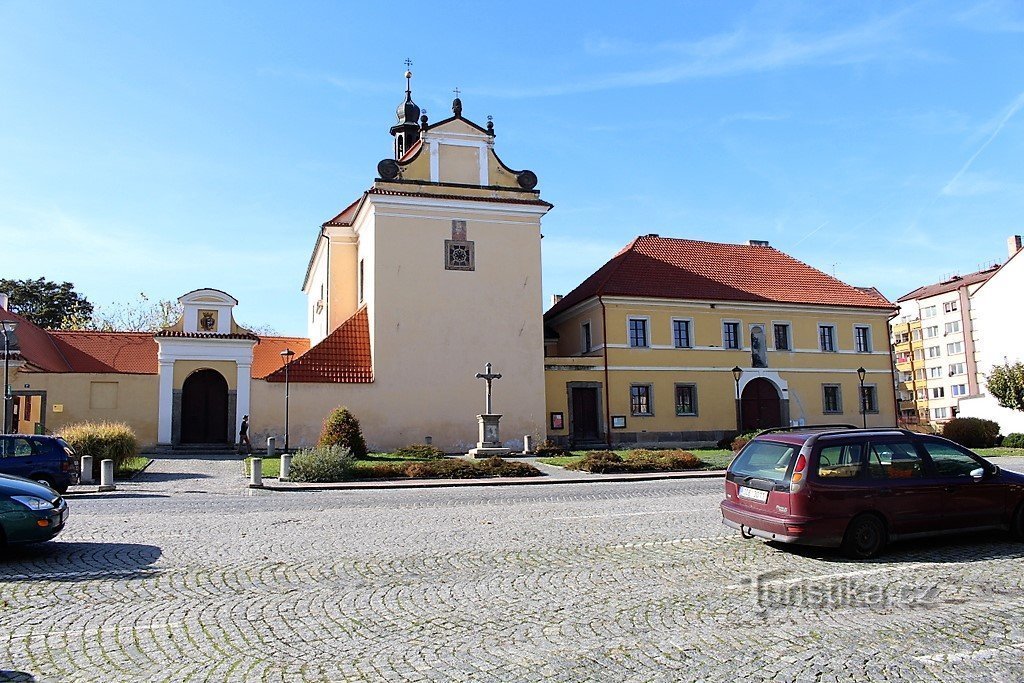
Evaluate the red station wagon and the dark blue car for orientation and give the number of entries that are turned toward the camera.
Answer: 0

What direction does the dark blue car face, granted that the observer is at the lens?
facing away from the viewer and to the left of the viewer

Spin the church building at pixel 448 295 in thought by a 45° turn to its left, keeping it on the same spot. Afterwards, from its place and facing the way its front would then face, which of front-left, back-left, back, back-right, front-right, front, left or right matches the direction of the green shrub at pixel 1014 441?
front-left

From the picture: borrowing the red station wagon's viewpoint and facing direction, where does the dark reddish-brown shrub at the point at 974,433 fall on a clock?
The dark reddish-brown shrub is roughly at 11 o'clock from the red station wagon.

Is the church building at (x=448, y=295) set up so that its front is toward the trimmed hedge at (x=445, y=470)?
yes

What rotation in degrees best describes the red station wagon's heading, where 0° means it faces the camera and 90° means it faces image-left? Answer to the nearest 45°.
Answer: approximately 225°

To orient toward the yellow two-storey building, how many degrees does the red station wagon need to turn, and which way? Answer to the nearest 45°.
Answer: approximately 45° to its left

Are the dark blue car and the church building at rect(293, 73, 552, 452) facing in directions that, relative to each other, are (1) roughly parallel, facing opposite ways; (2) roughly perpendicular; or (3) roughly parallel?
roughly perpendicular

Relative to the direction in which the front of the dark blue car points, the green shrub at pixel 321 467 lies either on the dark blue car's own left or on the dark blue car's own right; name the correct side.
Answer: on the dark blue car's own right

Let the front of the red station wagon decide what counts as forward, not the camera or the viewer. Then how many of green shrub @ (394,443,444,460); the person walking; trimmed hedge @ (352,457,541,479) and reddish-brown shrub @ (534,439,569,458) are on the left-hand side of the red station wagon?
4

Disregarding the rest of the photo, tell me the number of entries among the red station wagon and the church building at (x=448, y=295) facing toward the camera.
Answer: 1

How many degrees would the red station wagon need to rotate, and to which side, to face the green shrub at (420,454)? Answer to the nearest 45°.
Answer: approximately 90° to its left

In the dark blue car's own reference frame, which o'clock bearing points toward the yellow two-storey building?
The yellow two-storey building is roughly at 4 o'clock from the dark blue car.

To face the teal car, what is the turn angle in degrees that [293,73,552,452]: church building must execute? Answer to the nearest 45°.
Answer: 0° — it already faces it

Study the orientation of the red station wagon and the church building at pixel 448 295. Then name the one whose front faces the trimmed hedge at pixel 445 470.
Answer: the church building
